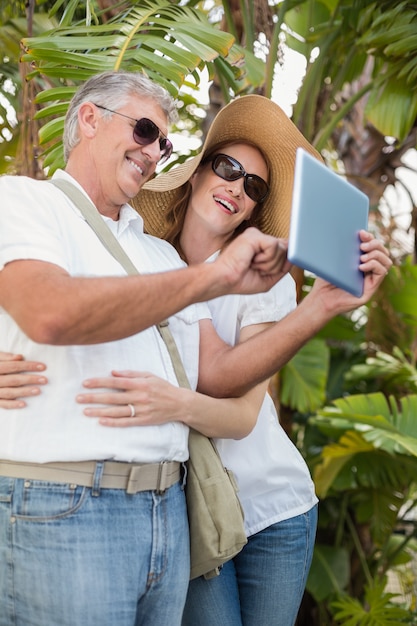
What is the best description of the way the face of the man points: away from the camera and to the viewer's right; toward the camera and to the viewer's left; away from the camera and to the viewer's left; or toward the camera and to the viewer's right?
toward the camera and to the viewer's right

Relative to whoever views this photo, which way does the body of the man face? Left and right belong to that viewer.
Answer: facing the viewer and to the right of the viewer

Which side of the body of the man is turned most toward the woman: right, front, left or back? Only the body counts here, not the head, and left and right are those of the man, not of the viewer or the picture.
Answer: left

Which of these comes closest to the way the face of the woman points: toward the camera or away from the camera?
toward the camera
